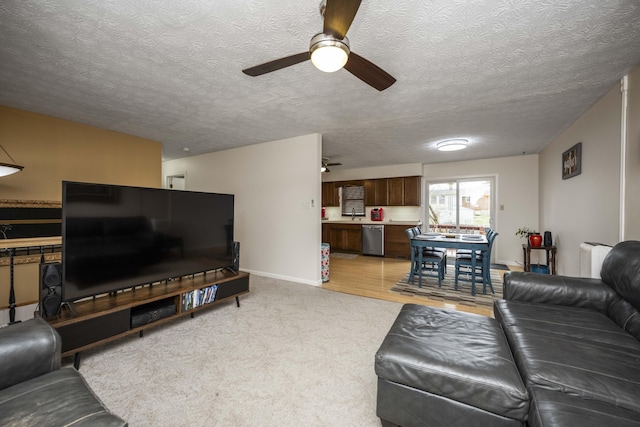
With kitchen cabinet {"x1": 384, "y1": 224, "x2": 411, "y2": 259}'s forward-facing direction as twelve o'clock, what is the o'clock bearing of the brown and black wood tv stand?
The brown and black wood tv stand is roughly at 1 o'clock from the kitchen cabinet.

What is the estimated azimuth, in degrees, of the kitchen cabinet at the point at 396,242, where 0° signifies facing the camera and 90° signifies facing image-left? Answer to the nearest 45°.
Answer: approximately 0°

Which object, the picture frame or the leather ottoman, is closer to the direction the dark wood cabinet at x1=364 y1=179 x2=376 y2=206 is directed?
the leather ottoman

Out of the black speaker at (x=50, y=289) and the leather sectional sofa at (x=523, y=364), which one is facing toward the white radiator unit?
the black speaker

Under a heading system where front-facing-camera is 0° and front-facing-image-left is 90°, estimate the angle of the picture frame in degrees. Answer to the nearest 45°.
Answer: approximately 45°

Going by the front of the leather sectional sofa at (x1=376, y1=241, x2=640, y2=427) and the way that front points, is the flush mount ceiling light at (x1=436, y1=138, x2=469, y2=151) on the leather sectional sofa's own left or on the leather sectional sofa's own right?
on the leather sectional sofa's own right

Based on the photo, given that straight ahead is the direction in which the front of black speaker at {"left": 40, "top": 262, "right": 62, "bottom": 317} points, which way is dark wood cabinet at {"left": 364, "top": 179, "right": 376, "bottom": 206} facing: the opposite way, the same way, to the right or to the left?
to the right

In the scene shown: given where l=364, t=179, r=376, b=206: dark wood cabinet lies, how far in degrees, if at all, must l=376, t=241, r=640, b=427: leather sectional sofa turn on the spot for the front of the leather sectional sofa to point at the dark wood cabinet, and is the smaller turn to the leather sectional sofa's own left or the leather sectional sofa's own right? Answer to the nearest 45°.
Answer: approximately 45° to the leather sectional sofa's own right

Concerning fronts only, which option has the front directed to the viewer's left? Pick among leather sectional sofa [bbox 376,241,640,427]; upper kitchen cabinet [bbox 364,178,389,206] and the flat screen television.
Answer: the leather sectional sofa

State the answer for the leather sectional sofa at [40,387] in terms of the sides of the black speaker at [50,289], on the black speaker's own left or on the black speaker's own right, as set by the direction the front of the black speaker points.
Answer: on the black speaker's own right

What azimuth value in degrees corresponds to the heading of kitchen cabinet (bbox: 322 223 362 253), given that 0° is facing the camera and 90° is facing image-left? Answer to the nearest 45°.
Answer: approximately 0°

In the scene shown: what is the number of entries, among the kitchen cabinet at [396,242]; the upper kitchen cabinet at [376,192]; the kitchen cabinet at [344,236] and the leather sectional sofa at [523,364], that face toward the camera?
3

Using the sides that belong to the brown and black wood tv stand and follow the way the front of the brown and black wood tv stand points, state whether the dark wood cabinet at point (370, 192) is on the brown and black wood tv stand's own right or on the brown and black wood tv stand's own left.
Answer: on the brown and black wood tv stand's own left

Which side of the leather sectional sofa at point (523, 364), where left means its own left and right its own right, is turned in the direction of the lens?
left

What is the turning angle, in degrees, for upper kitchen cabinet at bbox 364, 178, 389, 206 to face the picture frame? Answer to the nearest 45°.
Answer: approximately 45° to its left
